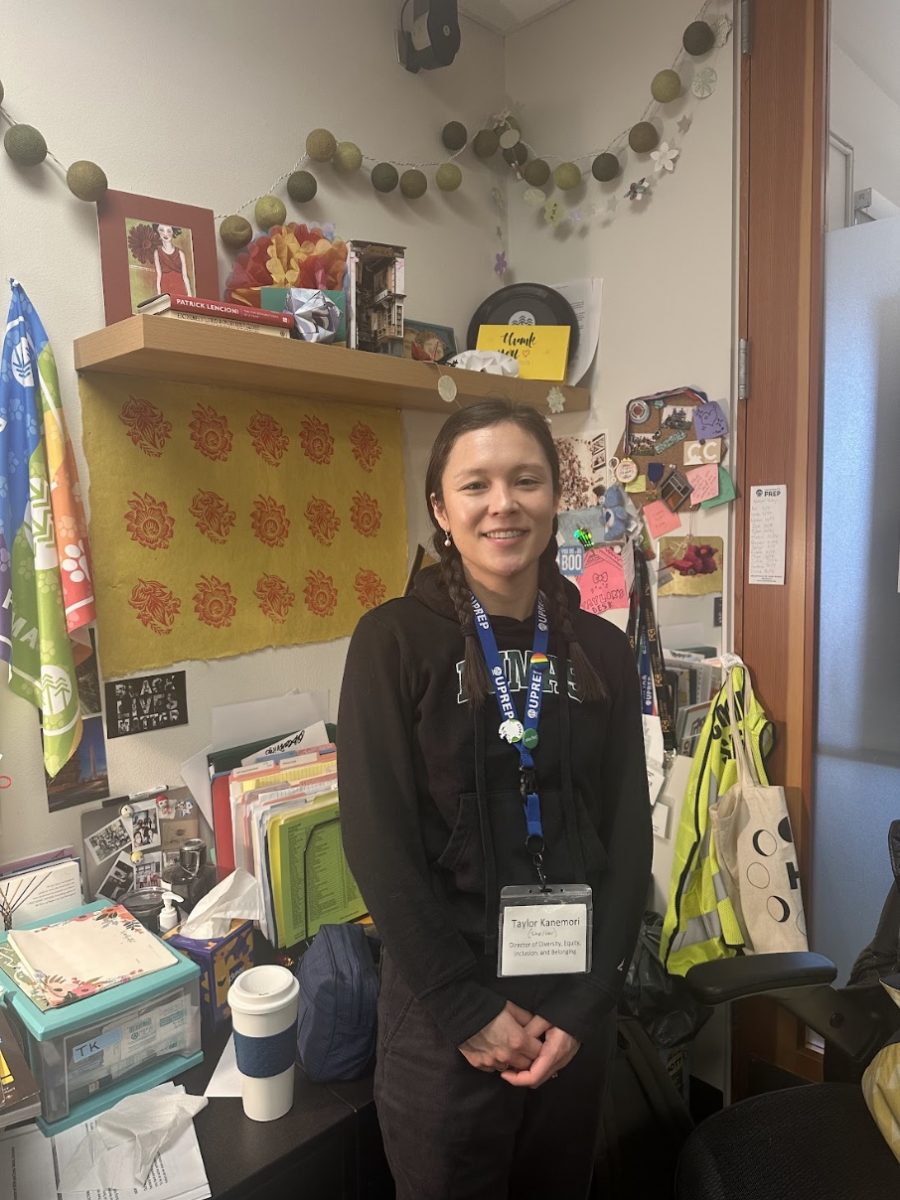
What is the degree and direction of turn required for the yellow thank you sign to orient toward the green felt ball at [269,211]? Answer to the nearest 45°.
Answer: approximately 45° to its right

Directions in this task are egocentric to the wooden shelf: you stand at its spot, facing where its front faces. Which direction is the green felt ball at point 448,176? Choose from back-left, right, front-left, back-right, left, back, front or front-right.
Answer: left

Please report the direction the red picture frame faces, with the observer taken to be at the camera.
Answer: facing the viewer and to the right of the viewer

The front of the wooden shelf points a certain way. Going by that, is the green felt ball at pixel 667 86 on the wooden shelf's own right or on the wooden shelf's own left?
on the wooden shelf's own left

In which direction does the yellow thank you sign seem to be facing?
toward the camera

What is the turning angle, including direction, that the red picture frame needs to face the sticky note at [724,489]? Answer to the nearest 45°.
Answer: approximately 45° to its left

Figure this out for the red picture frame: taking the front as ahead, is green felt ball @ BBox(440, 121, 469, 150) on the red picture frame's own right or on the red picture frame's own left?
on the red picture frame's own left
